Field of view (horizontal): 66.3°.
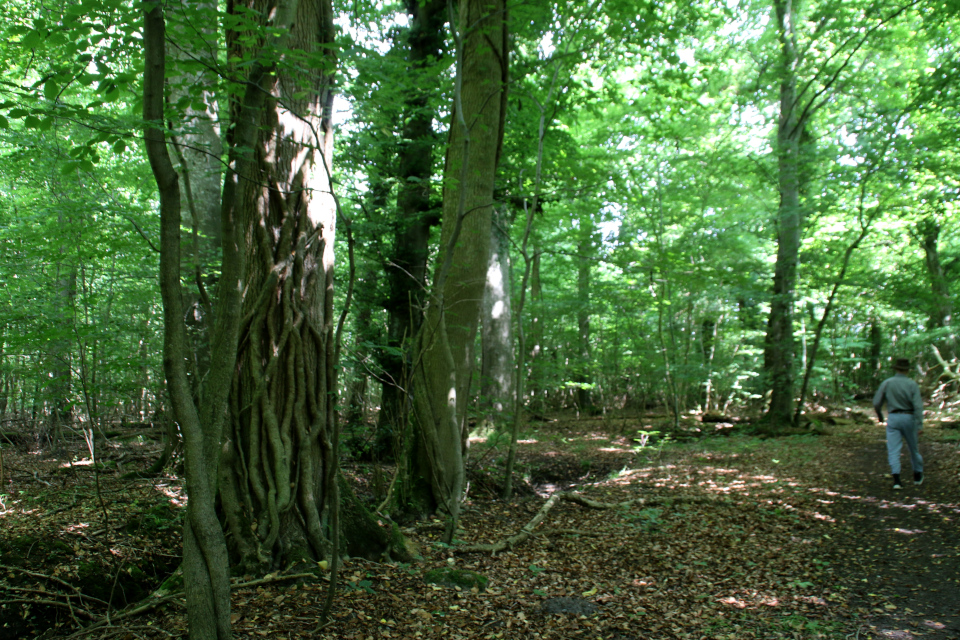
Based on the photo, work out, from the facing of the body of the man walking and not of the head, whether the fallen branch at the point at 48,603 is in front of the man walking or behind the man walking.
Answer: behind

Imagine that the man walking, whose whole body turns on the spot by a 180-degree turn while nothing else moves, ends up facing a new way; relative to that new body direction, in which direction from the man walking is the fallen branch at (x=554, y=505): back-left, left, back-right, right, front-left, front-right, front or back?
front-right

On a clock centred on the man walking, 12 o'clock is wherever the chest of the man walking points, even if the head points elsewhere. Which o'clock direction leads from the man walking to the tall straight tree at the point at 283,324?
The tall straight tree is roughly at 7 o'clock from the man walking.

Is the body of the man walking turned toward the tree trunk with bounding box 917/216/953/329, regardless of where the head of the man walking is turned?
yes

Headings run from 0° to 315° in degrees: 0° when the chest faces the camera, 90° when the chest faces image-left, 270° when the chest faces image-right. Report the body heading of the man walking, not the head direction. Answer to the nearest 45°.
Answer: approximately 180°

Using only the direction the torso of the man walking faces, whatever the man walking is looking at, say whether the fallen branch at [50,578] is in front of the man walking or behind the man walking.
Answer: behind

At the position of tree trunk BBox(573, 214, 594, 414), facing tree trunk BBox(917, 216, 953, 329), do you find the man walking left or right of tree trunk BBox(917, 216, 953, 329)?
right

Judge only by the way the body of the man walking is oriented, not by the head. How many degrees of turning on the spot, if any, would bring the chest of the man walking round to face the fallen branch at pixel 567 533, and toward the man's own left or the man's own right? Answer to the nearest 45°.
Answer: approximately 135° to the man's own left

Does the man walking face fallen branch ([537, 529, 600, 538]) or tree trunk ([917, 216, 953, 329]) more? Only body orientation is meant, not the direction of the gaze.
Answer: the tree trunk

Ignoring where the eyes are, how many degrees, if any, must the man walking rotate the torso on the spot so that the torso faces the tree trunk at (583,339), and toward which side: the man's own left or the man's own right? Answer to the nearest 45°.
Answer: approximately 45° to the man's own left
